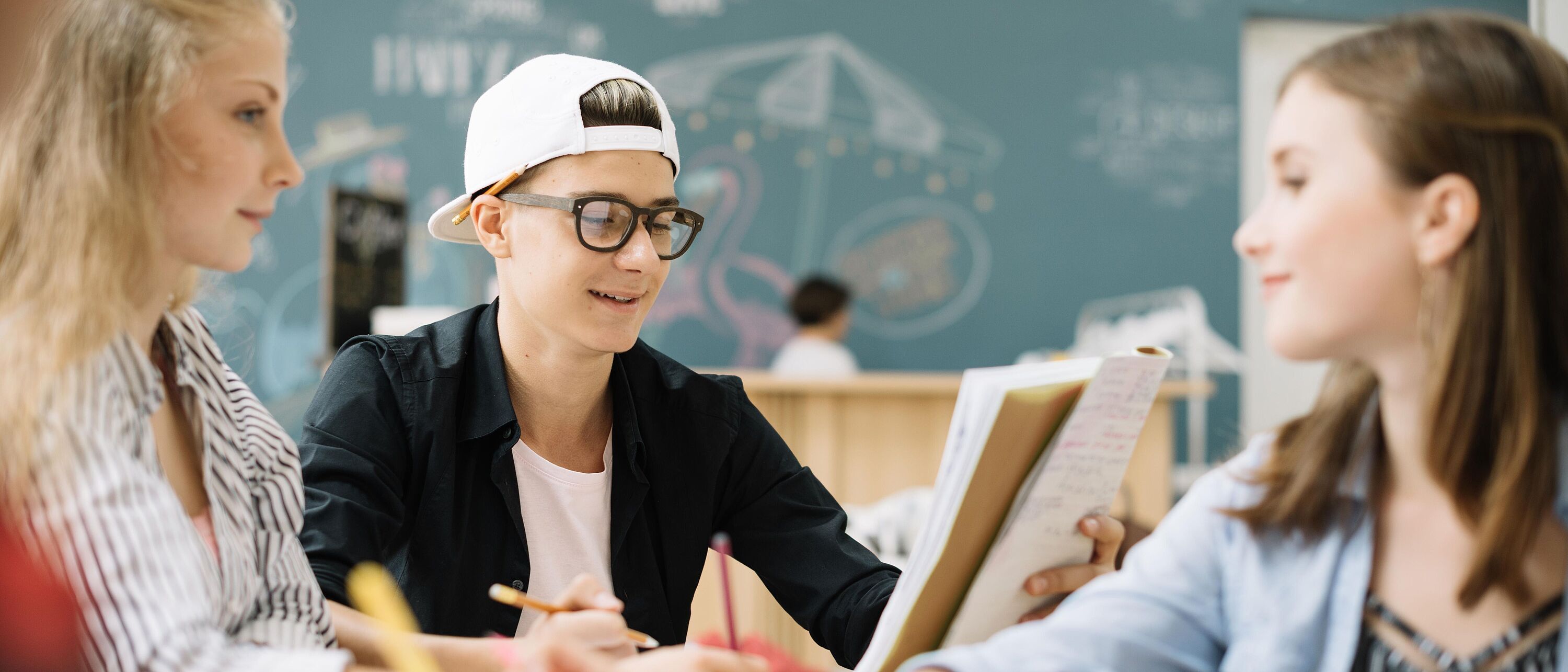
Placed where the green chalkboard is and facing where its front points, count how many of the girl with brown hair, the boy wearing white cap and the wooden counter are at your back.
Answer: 0

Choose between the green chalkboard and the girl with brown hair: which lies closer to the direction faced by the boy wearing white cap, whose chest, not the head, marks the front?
the girl with brown hair

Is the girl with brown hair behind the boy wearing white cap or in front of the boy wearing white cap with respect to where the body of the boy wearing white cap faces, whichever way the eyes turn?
in front

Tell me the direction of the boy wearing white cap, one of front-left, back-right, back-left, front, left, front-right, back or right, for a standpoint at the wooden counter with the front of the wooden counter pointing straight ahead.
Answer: front

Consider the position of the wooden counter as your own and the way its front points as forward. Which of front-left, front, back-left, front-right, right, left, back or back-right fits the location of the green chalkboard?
back

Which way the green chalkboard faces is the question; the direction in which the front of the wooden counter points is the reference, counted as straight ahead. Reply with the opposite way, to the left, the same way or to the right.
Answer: the same way

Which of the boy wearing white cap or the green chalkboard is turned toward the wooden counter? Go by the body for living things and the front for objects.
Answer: the green chalkboard

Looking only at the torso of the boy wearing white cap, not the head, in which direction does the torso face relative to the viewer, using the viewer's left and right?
facing the viewer and to the right of the viewer

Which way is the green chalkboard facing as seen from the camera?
toward the camera

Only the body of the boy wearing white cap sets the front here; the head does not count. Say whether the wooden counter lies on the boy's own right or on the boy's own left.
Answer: on the boy's own left

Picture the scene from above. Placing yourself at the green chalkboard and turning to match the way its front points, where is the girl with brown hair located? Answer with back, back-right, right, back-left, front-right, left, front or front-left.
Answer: front

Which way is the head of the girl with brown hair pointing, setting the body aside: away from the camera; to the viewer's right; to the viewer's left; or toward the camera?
to the viewer's left

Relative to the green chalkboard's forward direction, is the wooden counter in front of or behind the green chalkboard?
in front

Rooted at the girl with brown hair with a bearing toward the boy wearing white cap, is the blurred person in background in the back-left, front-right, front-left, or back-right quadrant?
front-right

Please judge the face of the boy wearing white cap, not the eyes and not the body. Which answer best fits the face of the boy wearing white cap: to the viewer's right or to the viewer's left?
to the viewer's right

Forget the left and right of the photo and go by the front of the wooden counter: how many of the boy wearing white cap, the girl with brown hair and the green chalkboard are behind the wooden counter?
1

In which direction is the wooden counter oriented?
toward the camera
